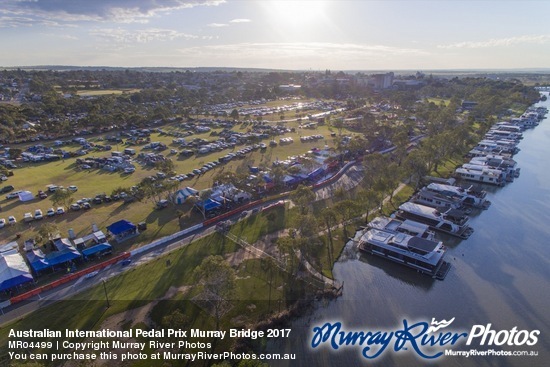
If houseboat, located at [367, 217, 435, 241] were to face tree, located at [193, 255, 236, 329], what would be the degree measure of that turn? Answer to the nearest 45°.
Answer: approximately 90° to its left

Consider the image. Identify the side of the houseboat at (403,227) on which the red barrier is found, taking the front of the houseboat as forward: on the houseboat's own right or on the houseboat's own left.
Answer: on the houseboat's own left

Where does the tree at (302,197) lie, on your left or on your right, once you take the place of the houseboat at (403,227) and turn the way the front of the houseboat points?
on your left

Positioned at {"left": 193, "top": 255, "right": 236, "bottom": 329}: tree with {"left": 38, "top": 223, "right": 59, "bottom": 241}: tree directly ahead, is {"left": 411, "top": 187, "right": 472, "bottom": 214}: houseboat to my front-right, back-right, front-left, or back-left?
back-right

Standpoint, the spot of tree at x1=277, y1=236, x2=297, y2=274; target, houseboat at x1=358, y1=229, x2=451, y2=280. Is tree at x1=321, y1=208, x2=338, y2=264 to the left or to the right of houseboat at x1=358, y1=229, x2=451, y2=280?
left

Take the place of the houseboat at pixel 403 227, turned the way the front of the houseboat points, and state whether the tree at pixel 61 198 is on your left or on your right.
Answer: on your left

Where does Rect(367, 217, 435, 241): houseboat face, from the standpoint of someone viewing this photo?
facing away from the viewer and to the left of the viewer

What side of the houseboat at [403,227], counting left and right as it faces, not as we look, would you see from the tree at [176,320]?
left

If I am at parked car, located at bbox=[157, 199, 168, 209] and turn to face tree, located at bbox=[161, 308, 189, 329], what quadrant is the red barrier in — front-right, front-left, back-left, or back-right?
front-right

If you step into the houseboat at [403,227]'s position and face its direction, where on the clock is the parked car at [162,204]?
The parked car is roughly at 10 o'clock from the houseboat.

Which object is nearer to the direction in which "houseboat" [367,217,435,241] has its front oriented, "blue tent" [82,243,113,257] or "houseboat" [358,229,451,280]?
the blue tent

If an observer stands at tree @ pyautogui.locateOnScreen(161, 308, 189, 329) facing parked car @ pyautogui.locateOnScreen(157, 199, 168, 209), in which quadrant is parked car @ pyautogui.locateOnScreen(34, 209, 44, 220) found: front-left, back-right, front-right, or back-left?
front-left

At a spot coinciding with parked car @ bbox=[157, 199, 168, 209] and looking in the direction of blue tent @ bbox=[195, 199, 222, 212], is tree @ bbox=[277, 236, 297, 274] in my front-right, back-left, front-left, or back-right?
front-right
